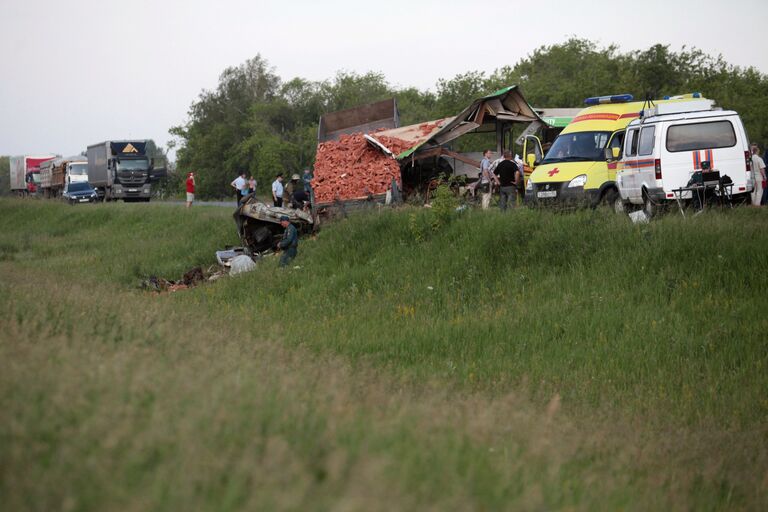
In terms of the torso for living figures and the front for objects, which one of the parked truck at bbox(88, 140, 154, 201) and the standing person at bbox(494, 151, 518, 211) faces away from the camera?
the standing person

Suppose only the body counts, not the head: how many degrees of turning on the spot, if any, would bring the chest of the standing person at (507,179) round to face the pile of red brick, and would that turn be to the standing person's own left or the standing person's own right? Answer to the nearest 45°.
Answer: approximately 45° to the standing person's own left

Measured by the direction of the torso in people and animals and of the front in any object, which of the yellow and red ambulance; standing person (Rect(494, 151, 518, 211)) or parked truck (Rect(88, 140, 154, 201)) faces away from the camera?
the standing person

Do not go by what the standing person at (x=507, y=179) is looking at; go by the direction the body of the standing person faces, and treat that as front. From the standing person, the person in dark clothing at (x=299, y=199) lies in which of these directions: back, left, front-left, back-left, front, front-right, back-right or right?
front-left

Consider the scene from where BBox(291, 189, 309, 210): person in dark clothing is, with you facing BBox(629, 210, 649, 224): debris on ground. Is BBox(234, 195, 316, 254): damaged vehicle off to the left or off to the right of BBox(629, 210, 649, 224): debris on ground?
right

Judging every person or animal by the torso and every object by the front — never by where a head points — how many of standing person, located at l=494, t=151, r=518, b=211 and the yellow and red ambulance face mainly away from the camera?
1

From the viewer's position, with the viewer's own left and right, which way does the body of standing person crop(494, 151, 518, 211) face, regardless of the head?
facing away from the viewer

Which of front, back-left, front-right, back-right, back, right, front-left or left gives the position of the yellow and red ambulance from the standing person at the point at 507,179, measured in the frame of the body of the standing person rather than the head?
right

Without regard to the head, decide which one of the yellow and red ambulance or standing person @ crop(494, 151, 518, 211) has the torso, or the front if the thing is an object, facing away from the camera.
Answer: the standing person

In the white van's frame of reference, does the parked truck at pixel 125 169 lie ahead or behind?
ahead

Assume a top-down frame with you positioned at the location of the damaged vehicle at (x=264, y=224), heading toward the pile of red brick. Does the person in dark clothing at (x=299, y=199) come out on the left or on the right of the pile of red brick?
left
